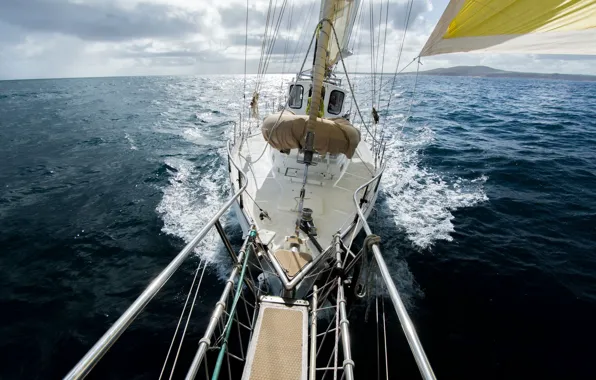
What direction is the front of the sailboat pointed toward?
toward the camera
